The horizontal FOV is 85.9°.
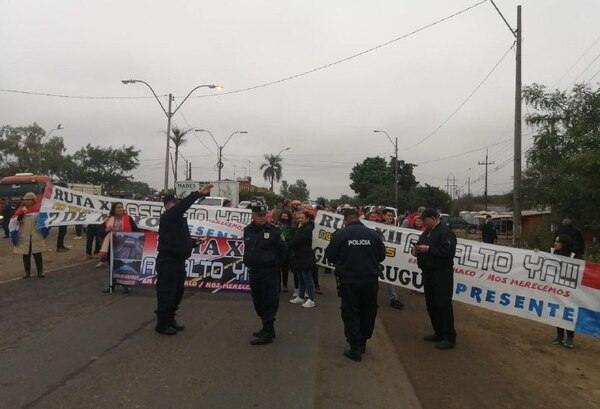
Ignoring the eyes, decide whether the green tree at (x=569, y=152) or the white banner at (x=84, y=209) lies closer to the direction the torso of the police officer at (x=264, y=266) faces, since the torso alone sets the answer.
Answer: the white banner

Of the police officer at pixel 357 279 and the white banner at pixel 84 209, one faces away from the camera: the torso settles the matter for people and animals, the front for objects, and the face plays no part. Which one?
the police officer

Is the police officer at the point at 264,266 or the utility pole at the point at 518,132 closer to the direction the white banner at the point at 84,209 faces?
the police officer

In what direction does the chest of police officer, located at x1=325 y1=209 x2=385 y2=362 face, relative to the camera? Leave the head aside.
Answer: away from the camera

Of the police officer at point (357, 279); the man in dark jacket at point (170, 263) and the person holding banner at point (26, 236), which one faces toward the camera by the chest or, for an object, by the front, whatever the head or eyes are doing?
the person holding banner
